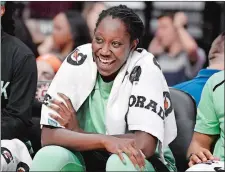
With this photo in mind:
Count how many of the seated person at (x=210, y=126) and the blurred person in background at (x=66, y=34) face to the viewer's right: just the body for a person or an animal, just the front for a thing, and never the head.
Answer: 0

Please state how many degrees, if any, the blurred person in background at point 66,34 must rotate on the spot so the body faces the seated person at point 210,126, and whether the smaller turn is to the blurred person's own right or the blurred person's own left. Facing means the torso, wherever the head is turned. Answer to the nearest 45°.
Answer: approximately 45° to the blurred person's own left

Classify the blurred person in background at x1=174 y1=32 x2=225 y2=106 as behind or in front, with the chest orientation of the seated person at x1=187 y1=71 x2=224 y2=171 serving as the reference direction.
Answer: behind

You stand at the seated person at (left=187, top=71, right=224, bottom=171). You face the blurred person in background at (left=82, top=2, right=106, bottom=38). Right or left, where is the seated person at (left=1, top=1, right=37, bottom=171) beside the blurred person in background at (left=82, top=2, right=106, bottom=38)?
left

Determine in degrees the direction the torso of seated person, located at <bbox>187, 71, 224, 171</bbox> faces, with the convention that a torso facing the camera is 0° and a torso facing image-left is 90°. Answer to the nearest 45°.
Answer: approximately 0°

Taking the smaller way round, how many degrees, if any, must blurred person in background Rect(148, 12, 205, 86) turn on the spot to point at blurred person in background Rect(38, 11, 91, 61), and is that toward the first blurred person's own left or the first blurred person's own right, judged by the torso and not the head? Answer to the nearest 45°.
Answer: approximately 45° to the first blurred person's own right

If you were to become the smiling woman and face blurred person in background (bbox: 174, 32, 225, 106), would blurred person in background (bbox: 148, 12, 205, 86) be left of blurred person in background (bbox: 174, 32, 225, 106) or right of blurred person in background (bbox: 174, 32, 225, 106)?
left

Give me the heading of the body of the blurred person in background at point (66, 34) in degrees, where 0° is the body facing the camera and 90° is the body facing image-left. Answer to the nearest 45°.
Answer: approximately 45°
